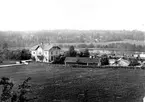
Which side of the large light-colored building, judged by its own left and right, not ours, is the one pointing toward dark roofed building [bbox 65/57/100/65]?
left

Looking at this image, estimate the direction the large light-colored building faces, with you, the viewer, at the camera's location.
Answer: facing the viewer and to the left of the viewer
